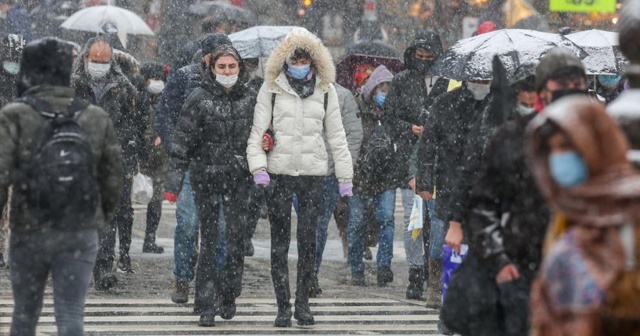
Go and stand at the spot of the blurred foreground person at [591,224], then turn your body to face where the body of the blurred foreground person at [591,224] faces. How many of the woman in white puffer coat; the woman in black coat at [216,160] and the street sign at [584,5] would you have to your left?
0

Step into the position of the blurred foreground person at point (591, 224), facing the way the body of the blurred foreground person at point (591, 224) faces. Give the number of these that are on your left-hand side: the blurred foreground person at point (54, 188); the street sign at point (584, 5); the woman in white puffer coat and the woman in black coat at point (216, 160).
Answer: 0

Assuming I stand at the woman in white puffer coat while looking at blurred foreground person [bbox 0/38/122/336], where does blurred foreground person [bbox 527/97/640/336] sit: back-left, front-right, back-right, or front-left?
front-left

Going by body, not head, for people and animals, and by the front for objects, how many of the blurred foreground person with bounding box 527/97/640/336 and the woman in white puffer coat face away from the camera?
0

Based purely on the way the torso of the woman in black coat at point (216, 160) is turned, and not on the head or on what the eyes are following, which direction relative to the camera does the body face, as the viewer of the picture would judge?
toward the camera

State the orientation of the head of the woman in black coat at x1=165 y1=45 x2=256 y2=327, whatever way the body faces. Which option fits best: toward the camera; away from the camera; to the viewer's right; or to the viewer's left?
toward the camera

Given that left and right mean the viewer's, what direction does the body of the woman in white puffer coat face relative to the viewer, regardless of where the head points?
facing the viewer

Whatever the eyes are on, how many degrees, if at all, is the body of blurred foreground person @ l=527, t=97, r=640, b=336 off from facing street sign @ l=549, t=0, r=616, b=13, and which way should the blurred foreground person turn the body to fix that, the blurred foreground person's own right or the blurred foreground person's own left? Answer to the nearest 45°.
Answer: approximately 135° to the blurred foreground person's own right

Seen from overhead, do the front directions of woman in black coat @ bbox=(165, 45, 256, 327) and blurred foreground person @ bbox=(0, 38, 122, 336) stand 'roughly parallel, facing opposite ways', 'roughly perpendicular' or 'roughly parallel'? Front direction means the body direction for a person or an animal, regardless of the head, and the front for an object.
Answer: roughly parallel, facing opposite ways

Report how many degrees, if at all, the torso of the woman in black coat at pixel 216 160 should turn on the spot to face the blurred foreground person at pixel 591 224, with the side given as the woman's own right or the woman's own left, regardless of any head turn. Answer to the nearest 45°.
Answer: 0° — they already face them

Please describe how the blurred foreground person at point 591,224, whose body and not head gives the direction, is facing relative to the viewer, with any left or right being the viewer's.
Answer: facing the viewer and to the left of the viewer

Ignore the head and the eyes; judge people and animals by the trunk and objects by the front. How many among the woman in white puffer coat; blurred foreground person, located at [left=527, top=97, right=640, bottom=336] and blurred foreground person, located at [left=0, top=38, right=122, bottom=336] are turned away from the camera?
1

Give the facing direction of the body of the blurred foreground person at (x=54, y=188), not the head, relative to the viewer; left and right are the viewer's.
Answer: facing away from the viewer

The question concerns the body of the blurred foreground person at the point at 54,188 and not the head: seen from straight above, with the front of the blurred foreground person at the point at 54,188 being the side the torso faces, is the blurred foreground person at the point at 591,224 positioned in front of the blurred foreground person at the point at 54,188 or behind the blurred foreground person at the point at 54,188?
behind

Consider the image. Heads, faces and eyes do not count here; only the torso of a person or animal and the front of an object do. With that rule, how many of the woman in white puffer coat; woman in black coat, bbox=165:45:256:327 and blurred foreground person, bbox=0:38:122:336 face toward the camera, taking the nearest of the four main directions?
2

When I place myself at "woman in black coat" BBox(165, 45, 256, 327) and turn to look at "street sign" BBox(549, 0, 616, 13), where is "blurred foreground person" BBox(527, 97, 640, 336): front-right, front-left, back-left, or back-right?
back-right
